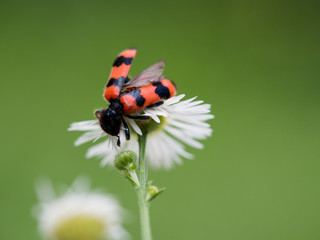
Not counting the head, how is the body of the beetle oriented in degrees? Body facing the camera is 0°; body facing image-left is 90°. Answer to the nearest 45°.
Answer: approximately 45°
